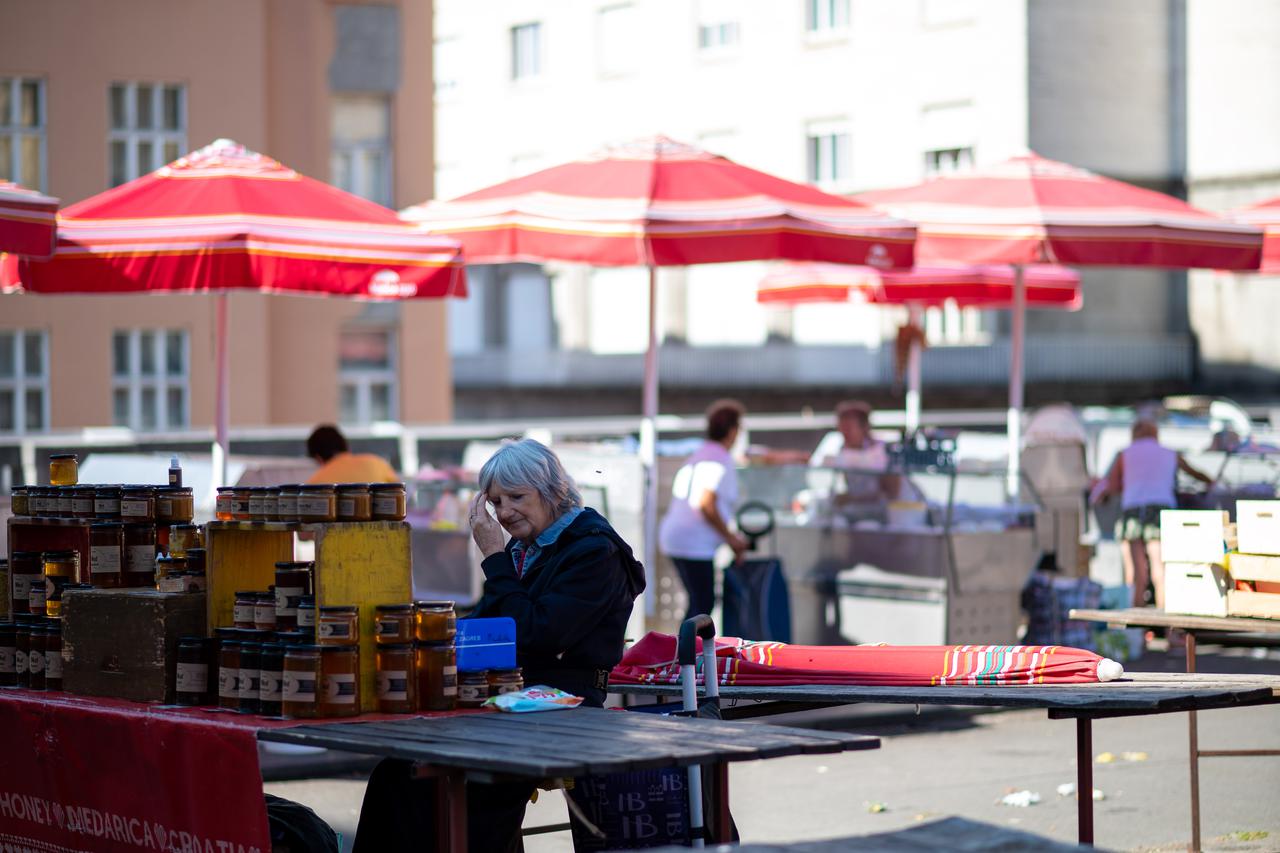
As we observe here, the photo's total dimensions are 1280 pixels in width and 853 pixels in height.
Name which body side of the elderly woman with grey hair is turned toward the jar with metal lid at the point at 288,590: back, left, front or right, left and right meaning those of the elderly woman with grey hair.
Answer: front

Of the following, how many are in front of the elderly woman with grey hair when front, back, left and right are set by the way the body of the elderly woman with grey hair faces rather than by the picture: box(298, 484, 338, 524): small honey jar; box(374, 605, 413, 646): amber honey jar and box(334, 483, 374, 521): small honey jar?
3

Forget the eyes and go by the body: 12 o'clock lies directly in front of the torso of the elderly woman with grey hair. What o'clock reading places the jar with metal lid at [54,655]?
The jar with metal lid is roughly at 2 o'clock from the elderly woman with grey hair.

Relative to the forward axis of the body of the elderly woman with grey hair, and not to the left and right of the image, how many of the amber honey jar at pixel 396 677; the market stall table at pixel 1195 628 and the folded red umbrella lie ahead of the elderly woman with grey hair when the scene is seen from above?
1

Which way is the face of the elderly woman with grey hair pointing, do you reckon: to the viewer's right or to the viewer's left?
to the viewer's left

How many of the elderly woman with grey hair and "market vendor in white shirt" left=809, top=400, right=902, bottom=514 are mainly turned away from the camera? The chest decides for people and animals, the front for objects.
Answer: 0

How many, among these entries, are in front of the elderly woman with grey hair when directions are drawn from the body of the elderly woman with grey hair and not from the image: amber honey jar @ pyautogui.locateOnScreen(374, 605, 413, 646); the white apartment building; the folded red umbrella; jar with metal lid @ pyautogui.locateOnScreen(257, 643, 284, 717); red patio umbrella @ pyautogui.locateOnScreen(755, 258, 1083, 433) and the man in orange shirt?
2

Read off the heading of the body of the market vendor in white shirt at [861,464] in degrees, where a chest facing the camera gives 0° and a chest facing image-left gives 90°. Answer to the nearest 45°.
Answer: approximately 45°

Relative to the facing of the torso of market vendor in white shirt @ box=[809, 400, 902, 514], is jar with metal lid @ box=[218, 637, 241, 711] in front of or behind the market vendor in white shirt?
in front
